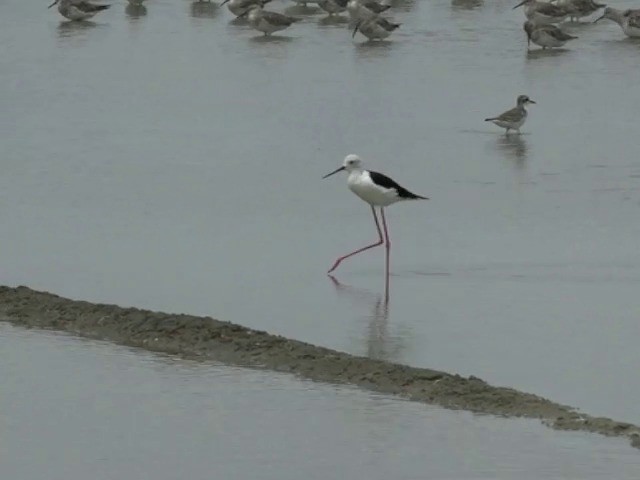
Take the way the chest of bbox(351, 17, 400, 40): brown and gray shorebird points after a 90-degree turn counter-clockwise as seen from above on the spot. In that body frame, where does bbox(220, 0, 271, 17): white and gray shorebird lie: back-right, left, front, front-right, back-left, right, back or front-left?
back-right

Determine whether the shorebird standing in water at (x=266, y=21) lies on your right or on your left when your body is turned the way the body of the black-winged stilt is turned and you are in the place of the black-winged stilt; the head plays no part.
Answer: on your right

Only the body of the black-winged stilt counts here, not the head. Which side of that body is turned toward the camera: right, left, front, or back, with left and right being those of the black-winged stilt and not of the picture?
left

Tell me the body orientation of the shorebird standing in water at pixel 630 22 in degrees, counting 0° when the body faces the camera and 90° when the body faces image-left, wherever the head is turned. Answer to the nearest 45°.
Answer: approximately 90°

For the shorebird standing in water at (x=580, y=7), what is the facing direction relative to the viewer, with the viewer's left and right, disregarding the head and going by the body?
facing to the left of the viewer

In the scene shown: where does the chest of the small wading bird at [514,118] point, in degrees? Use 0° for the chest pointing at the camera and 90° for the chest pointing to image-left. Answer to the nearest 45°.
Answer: approximately 270°

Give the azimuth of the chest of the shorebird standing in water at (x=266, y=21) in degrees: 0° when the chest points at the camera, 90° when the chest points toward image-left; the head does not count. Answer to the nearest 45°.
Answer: approximately 90°

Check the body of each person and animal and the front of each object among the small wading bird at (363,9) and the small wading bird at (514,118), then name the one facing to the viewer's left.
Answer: the small wading bird at (363,9)

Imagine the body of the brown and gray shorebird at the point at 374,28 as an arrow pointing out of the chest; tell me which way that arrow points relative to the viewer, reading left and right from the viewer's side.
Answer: facing to the left of the viewer

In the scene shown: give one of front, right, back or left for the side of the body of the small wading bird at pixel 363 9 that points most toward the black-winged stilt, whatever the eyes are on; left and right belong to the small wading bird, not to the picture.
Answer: left

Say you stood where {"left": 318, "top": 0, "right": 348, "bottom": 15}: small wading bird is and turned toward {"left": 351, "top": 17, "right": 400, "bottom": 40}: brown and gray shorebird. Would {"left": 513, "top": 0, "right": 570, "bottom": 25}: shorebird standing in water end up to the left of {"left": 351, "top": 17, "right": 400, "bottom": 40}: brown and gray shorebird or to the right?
left

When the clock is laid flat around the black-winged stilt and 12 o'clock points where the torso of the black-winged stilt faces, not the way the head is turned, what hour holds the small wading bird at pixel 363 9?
The small wading bird is roughly at 3 o'clock from the black-winged stilt.

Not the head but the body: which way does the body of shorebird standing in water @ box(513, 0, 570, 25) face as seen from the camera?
to the viewer's left

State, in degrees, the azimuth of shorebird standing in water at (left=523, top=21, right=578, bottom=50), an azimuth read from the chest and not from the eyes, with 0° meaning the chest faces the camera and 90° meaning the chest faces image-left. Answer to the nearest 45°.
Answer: approximately 90°

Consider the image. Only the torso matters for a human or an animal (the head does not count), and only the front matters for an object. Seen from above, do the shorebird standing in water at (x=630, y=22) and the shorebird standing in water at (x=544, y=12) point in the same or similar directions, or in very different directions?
same or similar directions

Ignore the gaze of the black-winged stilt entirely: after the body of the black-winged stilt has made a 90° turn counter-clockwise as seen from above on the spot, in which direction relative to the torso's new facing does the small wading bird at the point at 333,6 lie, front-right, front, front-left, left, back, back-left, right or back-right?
back
